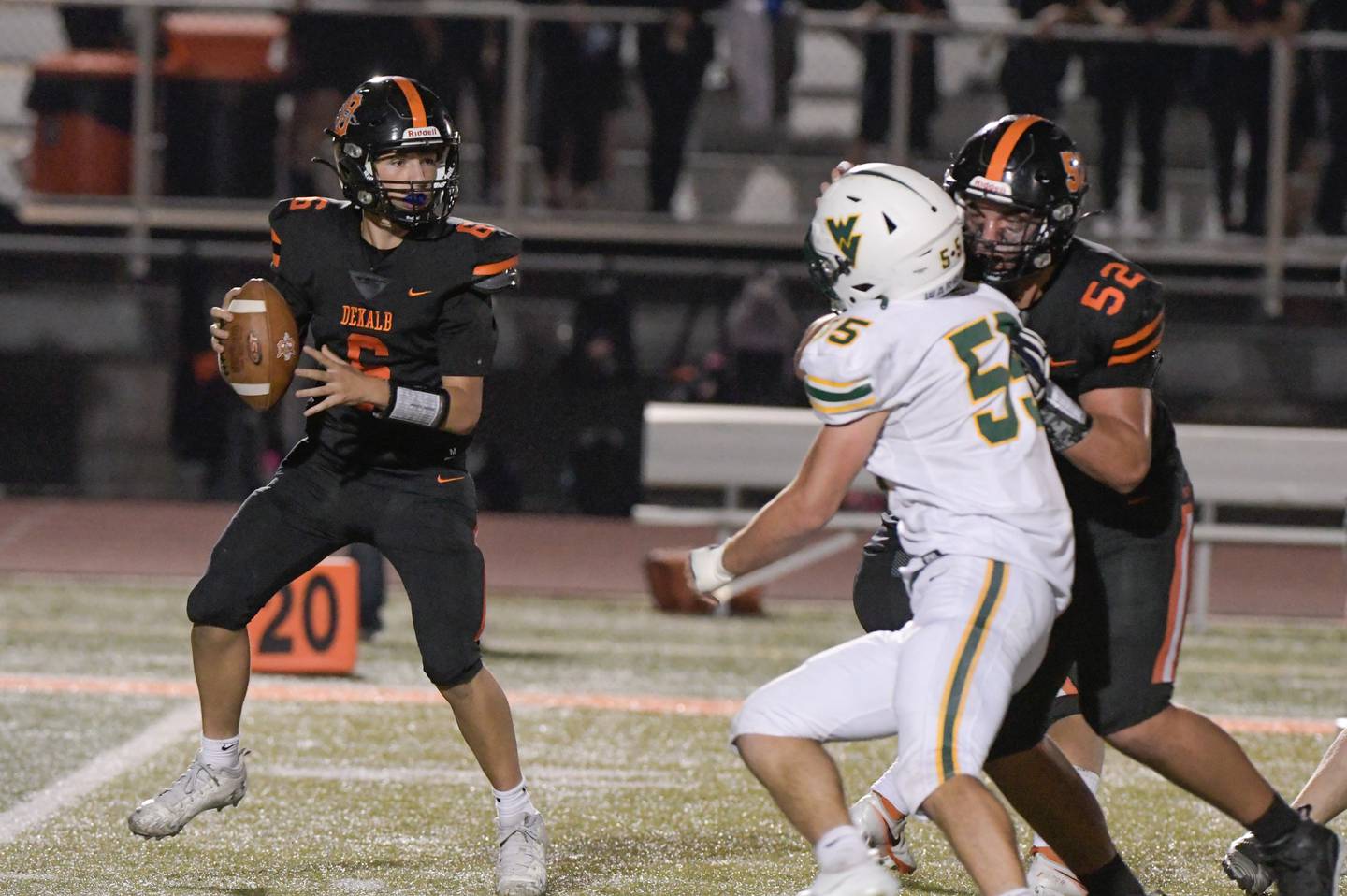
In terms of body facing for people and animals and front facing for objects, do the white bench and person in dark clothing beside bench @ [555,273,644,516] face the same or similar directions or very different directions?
same or similar directions

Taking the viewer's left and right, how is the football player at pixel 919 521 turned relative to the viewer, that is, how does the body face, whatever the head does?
facing away from the viewer and to the left of the viewer

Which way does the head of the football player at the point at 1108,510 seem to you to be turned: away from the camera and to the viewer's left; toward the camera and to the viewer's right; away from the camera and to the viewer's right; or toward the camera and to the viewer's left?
toward the camera and to the viewer's left

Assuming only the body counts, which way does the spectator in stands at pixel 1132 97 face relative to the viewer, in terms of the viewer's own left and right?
facing the viewer

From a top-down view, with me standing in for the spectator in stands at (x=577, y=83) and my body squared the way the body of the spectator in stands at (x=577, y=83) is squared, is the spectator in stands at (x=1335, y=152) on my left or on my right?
on my left

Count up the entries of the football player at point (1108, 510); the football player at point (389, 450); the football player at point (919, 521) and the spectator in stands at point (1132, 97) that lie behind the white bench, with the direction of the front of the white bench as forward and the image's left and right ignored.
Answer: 1

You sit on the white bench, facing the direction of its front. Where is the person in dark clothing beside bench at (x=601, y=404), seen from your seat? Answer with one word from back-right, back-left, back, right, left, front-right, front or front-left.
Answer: back-right

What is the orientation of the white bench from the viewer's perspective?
toward the camera

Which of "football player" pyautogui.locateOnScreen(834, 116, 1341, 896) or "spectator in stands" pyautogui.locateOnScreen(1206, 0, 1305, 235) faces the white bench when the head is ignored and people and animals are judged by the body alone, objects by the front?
the spectator in stands

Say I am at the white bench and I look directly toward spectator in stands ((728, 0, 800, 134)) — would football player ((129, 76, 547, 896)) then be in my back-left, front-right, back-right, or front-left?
back-left

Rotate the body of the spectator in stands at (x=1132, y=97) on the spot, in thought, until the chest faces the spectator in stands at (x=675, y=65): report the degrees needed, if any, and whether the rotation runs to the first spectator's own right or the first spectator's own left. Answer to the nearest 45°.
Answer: approximately 90° to the first spectator's own right

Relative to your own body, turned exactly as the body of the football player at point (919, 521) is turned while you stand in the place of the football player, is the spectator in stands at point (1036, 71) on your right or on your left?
on your right

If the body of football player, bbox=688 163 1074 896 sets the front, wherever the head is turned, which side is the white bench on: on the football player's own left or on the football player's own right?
on the football player's own right

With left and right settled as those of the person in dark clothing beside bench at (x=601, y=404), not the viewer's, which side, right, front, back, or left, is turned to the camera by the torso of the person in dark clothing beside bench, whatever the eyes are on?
front

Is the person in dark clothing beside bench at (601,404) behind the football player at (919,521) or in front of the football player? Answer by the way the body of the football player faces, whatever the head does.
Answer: in front

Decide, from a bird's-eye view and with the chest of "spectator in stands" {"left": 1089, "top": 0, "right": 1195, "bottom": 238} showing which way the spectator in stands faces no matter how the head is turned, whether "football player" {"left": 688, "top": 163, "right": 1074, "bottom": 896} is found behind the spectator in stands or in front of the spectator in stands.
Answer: in front

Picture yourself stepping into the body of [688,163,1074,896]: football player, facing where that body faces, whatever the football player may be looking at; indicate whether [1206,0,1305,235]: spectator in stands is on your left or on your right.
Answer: on your right
